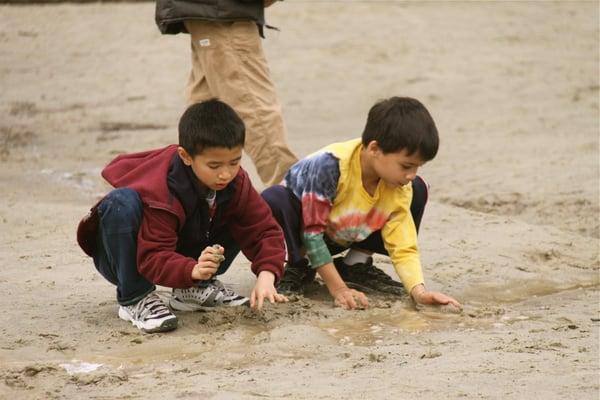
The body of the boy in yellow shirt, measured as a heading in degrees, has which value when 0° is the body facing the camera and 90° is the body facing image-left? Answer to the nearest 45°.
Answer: approximately 315°

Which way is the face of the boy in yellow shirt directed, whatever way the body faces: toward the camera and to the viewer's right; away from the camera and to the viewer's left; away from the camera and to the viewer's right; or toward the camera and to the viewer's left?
toward the camera and to the viewer's right

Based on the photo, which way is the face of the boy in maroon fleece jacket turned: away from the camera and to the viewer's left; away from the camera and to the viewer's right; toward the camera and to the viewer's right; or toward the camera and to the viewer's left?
toward the camera and to the viewer's right

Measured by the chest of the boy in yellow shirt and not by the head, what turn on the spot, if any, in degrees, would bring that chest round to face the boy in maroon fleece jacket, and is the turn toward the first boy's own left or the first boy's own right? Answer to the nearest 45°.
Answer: approximately 90° to the first boy's own right

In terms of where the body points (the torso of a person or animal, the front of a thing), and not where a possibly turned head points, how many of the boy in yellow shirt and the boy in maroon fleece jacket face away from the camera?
0

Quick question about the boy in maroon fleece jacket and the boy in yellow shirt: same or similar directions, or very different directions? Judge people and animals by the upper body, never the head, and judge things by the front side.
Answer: same or similar directions

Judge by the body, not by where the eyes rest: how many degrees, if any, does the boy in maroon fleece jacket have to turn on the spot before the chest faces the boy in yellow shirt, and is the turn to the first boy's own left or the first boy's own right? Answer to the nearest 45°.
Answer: approximately 90° to the first boy's own left
